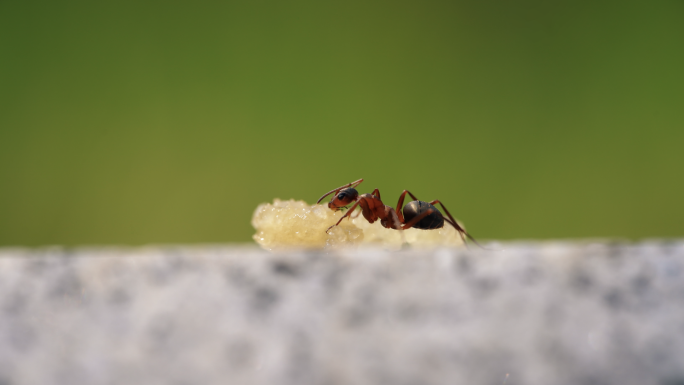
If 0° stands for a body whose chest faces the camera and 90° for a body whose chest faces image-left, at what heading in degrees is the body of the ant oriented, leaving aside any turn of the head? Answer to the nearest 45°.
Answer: approximately 90°
